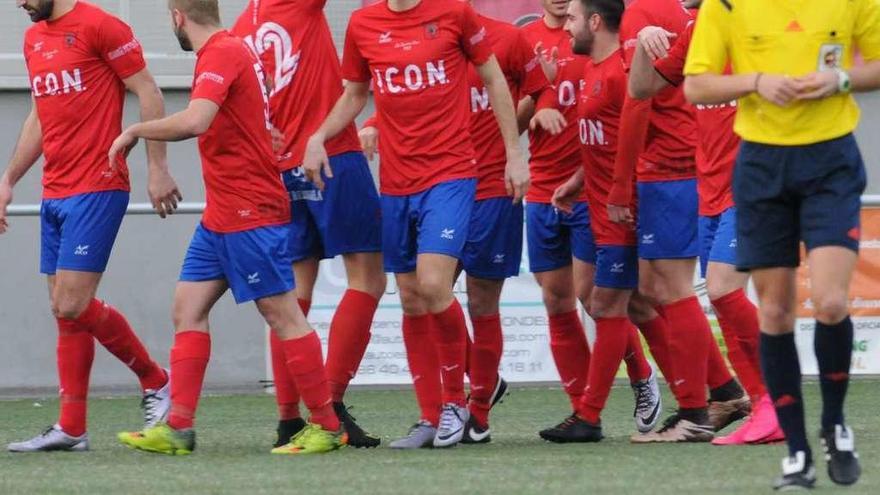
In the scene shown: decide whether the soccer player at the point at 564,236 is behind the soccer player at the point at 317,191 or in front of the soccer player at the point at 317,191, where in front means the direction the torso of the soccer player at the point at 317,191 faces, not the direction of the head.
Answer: in front

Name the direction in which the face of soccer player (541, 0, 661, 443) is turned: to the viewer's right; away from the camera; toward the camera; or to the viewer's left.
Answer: to the viewer's left

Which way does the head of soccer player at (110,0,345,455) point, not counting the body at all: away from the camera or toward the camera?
away from the camera

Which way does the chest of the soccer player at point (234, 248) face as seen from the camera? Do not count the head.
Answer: to the viewer's left

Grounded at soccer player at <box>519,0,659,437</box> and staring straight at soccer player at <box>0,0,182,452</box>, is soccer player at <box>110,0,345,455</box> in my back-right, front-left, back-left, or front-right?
front-left

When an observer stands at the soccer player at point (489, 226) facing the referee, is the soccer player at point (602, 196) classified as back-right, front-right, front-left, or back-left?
front-left

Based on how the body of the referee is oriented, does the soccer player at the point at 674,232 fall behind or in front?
behind

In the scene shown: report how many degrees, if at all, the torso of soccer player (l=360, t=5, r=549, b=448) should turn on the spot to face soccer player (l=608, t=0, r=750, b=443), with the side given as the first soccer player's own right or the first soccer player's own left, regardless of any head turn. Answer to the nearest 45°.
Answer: approximately 135° to the first soccer player's own left

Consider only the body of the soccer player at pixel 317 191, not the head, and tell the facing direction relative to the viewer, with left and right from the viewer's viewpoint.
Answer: facing away from the viewer and to the right of the viewer

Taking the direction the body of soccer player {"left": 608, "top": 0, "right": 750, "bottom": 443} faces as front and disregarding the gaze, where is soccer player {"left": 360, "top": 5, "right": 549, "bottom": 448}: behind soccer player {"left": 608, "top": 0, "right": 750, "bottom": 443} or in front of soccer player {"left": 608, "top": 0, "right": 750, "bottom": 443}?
in front

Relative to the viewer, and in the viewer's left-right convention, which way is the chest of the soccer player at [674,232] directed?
facing to the left of the viewer
